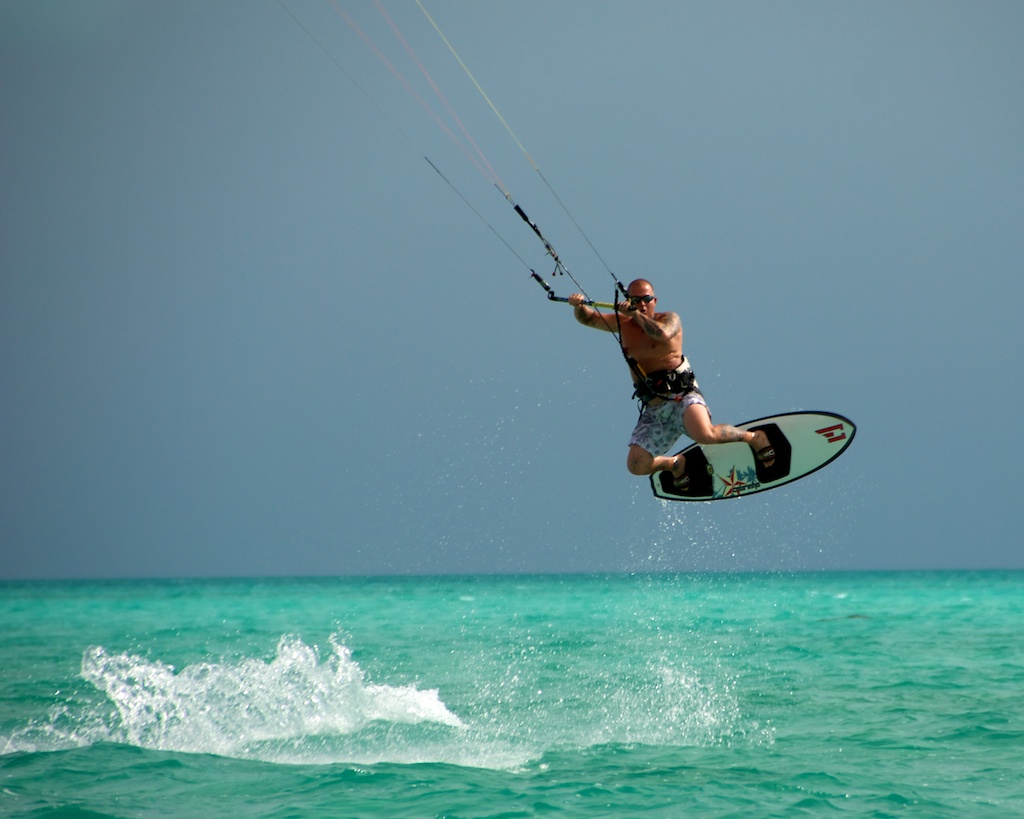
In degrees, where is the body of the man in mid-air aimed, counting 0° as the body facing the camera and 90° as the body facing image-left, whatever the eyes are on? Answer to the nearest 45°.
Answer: approximately 45°
